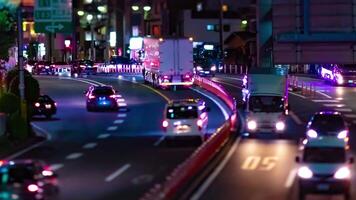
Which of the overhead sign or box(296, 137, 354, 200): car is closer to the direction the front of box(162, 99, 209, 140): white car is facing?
the overhead sign

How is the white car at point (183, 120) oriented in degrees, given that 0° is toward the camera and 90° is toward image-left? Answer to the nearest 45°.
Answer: approximately 180°

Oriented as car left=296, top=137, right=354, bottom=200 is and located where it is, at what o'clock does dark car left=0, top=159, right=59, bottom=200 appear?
The dark car is roughly at 2 o'clock from the car.

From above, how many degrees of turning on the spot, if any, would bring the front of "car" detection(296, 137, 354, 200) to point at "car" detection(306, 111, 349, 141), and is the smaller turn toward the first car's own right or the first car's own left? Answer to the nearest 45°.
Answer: approximately 180°

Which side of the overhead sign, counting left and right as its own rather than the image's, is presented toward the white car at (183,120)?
left

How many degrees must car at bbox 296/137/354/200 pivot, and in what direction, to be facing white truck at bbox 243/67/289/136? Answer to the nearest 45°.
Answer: approximately 180°

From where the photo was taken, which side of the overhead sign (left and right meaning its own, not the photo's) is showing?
front

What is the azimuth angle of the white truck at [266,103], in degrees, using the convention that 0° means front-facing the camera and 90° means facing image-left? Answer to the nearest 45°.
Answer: approximately 0°

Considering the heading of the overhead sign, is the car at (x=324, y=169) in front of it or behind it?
in front

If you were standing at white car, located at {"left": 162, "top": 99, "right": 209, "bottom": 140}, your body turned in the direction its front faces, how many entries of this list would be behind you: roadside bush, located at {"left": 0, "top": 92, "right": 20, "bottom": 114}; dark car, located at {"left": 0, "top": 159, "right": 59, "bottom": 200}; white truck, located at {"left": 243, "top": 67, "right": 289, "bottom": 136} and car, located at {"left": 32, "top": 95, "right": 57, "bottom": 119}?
1

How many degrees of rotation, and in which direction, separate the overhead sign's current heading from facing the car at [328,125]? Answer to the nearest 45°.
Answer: approximately 90° to its left
